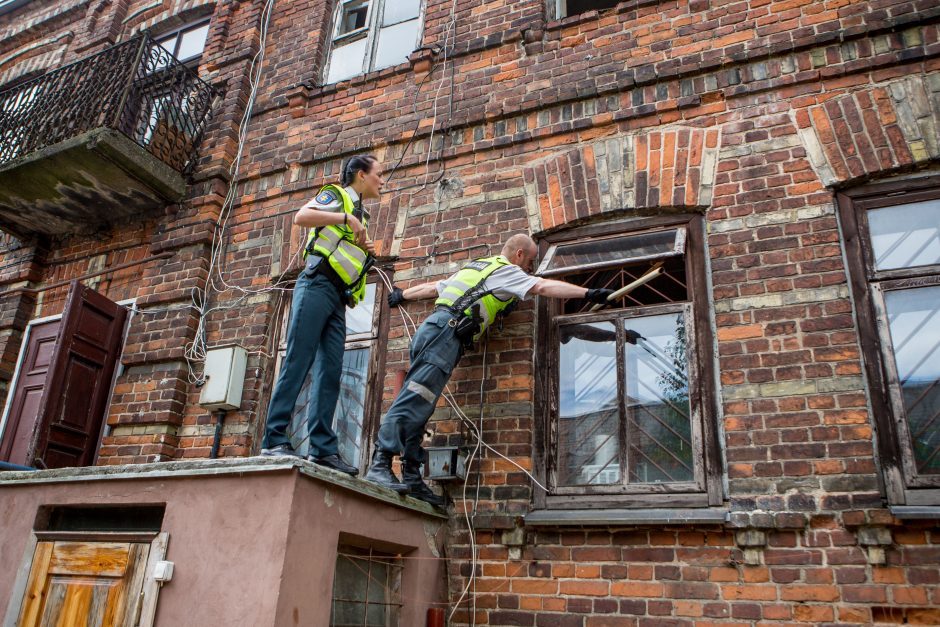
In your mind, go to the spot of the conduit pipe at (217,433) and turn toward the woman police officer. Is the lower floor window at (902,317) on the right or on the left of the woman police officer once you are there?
left

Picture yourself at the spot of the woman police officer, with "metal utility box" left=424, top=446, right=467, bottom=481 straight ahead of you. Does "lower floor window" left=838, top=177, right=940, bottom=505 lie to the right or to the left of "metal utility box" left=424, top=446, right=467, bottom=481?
right

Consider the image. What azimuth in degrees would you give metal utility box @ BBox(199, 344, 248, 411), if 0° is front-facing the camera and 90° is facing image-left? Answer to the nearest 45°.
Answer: approximately 45°

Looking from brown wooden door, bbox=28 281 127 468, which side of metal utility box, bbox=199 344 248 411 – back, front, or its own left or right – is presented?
right

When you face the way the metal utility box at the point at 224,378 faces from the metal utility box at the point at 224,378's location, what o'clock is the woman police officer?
The woman police officer is roughly at 10 o'clock from the metal utility box.

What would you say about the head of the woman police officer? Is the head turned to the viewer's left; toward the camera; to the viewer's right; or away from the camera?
to the viewer's right

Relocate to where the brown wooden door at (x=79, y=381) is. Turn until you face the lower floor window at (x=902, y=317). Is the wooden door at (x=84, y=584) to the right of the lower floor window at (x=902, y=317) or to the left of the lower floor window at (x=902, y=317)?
right

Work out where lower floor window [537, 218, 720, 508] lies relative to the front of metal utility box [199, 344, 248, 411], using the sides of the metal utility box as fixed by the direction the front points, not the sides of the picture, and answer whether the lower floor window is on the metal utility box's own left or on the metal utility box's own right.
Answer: on the metal utility box's own left

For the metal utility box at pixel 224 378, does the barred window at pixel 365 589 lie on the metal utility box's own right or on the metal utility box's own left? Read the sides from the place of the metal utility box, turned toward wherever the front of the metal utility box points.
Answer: on the metal utility box's own left

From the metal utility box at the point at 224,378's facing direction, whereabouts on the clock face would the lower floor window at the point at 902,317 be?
The lower floor window is roughly at 9 o'clock from the metal utility box.

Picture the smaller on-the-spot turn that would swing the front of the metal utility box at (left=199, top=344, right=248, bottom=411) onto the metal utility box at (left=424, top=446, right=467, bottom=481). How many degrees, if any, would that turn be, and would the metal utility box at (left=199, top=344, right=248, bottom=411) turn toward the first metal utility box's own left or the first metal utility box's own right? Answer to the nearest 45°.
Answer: approximately 90° to the first metal utility box's own left
